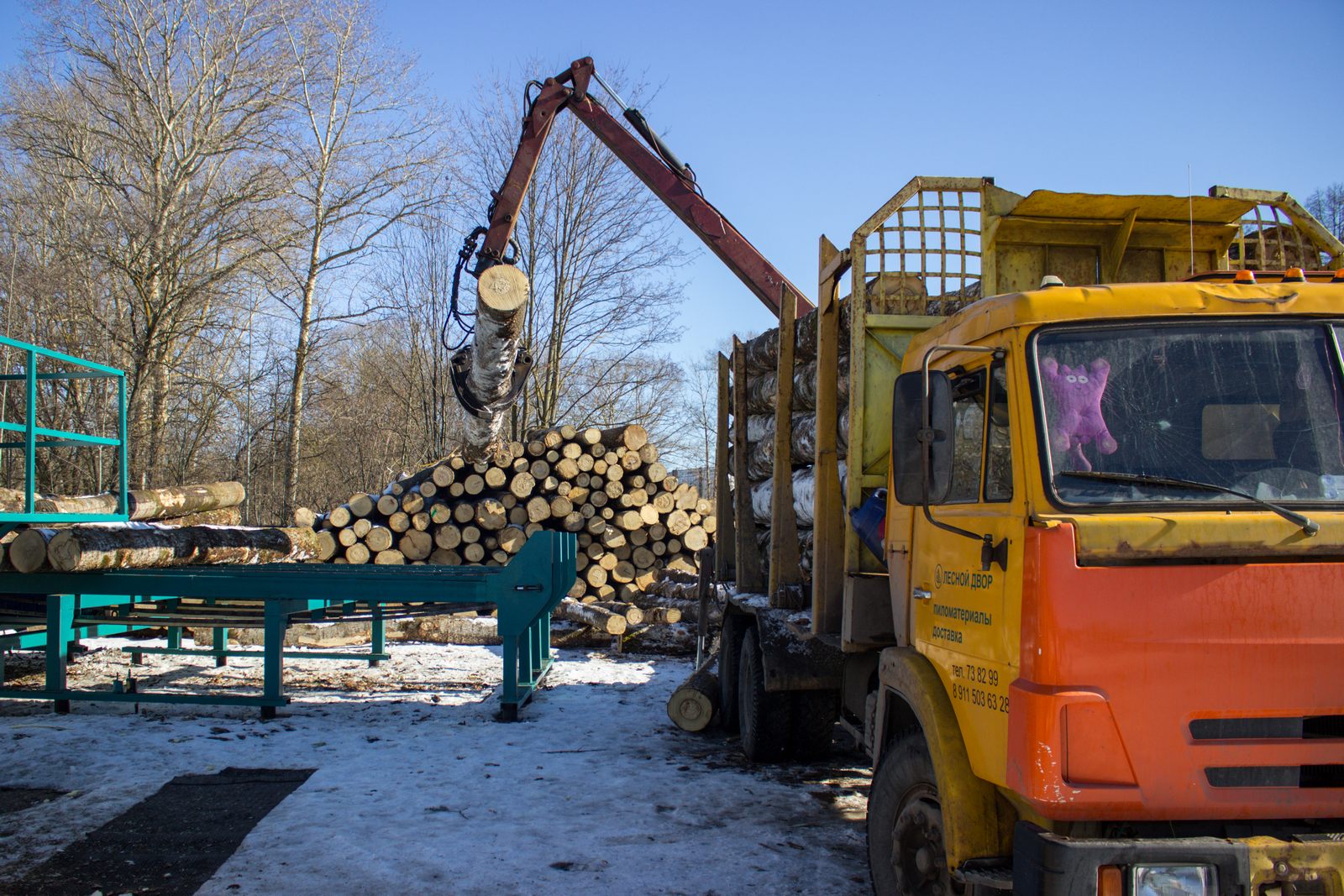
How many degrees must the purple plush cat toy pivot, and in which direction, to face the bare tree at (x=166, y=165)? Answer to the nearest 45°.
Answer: approximately 135° to its right

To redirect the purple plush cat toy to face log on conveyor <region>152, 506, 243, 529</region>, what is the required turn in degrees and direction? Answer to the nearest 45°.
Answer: approximately 135° to its right

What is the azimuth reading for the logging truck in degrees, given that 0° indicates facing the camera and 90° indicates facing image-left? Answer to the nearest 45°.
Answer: approximately 315°

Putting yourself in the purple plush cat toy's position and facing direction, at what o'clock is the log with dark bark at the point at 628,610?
The log with dark bark is roughly at 5 o'clock from the purple plush cat toy.

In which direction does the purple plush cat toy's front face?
toward the camera

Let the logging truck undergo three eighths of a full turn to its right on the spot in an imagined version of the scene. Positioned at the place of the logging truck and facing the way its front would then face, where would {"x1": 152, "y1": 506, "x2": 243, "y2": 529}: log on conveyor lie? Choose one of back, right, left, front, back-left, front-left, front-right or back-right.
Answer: front-right

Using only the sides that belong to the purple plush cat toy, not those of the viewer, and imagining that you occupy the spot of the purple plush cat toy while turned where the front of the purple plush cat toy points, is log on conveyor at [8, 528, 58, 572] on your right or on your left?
on your right

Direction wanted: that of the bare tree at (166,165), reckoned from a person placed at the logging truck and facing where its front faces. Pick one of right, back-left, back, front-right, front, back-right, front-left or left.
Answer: back
